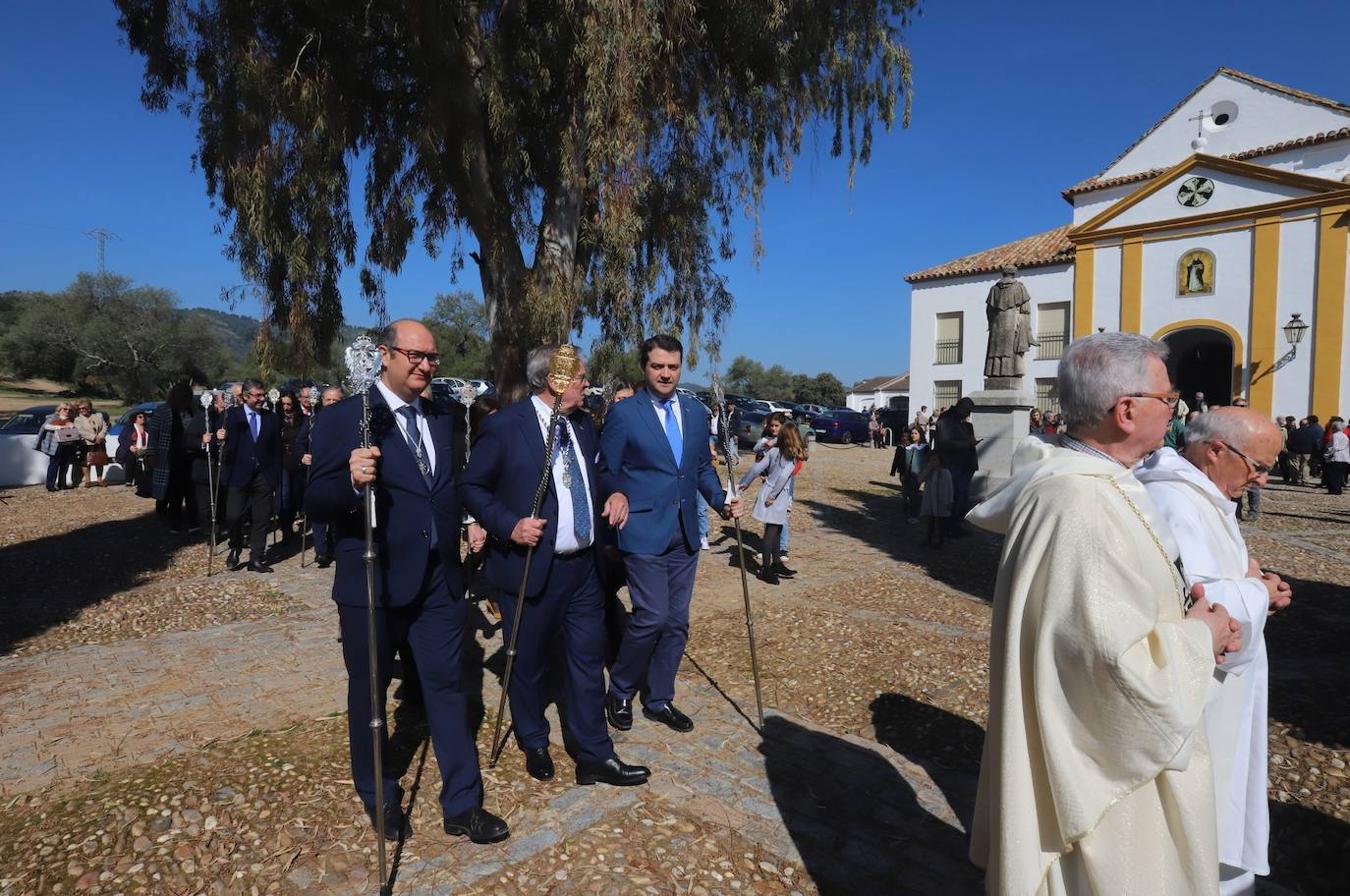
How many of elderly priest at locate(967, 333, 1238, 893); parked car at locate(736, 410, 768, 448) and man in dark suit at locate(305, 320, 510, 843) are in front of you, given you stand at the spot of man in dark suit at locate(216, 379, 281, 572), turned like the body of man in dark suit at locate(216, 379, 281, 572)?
2

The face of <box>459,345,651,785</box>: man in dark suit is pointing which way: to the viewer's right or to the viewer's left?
to the viewer's right

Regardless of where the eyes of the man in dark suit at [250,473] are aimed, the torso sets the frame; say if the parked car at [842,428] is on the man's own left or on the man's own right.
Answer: on the man's own left

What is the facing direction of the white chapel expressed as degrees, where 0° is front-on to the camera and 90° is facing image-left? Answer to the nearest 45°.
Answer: approximately 45°

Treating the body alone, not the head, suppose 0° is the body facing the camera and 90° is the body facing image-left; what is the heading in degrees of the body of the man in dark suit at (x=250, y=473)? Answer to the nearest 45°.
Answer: approximately 0°

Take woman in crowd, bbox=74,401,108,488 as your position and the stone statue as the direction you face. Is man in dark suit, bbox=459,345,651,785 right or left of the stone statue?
right

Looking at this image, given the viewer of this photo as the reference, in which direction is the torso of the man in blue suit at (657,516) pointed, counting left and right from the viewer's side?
facing the viewer and to the right of the viewer

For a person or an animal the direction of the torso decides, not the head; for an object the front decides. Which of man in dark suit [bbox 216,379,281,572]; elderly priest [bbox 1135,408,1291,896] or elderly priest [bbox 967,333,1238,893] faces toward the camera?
the man in dark suit

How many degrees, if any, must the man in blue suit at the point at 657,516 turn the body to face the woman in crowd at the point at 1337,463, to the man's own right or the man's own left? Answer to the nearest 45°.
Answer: approximately 90° to the man's own left
